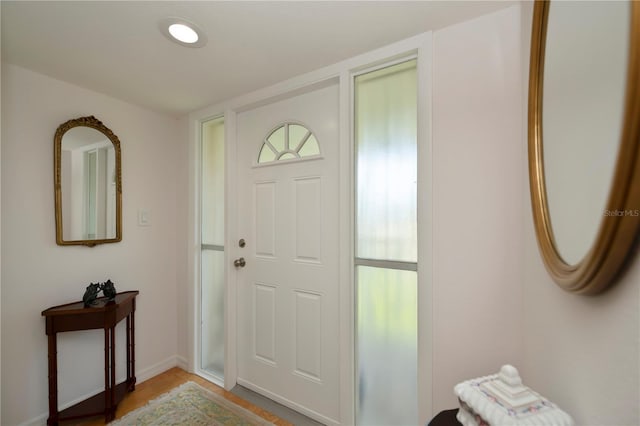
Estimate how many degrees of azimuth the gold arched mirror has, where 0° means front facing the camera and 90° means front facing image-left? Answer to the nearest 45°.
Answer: approximately 315°

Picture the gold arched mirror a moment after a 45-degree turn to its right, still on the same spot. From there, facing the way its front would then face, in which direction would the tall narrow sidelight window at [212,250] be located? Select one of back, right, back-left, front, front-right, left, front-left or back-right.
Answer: left

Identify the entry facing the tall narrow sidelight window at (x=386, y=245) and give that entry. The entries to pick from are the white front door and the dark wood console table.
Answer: the dark wood console table

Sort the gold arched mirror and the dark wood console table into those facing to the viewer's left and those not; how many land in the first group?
0

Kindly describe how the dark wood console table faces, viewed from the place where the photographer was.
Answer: facing the viewer and to the right of the viewer

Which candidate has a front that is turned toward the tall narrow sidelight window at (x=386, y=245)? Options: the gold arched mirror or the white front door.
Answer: the gold arched mirror

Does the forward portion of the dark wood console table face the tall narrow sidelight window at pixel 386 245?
yes

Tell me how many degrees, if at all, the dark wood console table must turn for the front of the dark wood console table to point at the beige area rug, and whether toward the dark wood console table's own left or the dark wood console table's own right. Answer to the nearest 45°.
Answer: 0° — it already faces it

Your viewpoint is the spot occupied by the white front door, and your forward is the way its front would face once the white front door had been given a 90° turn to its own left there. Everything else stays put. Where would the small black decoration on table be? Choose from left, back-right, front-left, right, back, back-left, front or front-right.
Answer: back-right

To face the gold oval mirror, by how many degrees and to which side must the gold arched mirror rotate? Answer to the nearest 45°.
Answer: approximately 45° to its right

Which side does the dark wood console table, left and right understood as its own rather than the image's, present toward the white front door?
front

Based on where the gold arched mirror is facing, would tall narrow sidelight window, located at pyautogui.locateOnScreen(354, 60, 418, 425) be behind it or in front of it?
in front
